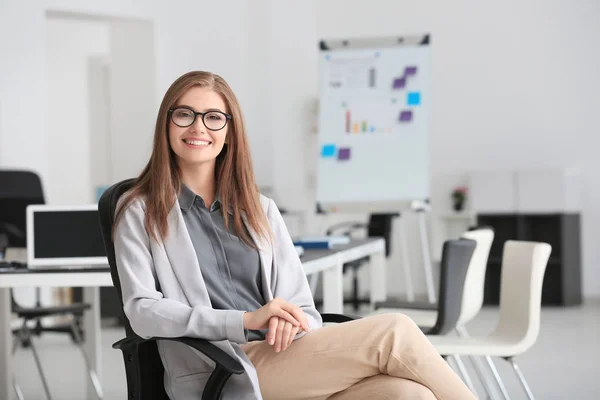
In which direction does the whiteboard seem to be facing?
toward the camera

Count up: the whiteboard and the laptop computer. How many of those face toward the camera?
2

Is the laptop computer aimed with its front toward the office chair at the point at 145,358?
yes

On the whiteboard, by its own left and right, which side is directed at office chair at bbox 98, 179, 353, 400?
front

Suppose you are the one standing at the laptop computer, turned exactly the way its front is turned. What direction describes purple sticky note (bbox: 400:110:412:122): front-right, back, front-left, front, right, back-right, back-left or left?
back-left

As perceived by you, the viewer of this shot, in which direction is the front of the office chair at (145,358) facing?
facing the viewer and to the right of the viewer

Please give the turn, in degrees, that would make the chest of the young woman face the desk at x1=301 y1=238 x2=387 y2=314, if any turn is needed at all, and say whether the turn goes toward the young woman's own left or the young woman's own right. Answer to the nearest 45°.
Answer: approximately 135° to the young woman's own left

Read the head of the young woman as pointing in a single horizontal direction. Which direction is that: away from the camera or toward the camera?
toward the camera

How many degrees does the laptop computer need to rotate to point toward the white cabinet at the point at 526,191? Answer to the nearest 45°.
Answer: approximately 135° to its left

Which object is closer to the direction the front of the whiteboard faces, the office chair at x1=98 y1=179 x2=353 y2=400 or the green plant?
the office chair

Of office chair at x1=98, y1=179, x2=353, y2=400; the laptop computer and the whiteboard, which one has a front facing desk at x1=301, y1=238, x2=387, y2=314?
the whiteboard

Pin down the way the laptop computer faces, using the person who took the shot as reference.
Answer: facing the viewer
